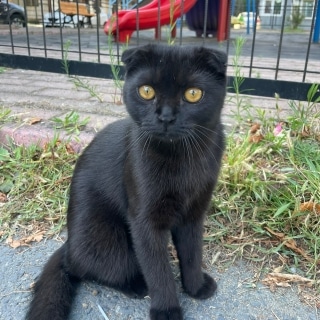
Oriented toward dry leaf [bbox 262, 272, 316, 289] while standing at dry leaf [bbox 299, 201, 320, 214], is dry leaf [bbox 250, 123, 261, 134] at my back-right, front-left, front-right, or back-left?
back-right

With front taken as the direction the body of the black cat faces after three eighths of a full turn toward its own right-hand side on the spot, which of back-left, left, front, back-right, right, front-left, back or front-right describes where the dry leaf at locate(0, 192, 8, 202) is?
front-right

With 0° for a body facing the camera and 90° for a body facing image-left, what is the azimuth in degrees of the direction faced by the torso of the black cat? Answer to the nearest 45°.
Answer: approximately 315°

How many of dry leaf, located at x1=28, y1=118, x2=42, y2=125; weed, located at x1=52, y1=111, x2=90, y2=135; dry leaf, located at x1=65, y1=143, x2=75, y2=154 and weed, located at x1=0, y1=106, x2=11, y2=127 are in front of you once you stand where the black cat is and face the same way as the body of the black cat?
0

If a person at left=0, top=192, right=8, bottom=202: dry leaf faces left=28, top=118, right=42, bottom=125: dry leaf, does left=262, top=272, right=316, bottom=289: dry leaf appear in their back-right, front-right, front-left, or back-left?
back-right

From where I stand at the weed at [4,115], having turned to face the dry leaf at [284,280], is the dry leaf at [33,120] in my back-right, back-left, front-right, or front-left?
front-left

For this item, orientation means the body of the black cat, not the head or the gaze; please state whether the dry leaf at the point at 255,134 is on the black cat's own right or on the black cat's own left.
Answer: on the black cat's own left

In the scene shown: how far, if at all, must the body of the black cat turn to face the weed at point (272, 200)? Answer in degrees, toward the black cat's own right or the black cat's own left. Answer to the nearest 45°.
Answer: approximately 90° to the black cat's own left

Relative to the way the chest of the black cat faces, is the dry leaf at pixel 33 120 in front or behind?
behind

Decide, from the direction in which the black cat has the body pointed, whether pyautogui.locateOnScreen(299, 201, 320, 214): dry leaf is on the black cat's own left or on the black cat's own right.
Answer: on the black cat's own left

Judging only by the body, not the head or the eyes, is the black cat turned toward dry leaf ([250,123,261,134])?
no
